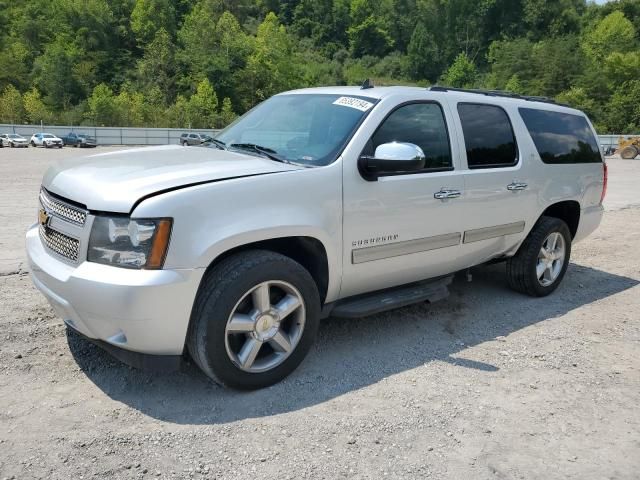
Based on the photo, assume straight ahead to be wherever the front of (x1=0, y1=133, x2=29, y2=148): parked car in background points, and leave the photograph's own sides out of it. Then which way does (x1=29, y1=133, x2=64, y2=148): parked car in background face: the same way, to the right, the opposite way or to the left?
the same way

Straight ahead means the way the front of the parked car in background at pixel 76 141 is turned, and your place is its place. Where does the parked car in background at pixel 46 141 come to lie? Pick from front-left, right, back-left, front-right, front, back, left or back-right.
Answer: right

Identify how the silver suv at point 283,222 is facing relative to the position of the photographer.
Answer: facing the viewer and to the left of the viewer

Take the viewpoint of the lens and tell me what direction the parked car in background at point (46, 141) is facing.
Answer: facing the viewer and to the right of the viewer

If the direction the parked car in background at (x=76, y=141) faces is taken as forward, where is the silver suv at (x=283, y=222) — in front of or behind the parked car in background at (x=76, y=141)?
in front

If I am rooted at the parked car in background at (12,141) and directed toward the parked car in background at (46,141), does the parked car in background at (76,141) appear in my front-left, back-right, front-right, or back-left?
front-left

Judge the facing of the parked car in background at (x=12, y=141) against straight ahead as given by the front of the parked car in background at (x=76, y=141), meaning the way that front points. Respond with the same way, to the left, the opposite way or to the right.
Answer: the same way

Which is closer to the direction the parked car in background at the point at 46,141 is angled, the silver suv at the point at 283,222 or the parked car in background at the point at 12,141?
the silver suv

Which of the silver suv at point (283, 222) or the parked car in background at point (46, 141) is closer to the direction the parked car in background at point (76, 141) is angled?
the silver suv

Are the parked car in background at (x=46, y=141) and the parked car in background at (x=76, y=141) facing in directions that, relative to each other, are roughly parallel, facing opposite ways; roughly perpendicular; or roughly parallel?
roughly parallel

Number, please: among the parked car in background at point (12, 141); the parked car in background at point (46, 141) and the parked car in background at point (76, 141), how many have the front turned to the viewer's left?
0

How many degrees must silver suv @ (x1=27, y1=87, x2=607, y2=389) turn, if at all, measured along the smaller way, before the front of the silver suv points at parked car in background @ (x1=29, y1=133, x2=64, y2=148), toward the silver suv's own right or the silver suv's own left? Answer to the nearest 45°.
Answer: approximately 90° to the silver suv's own right

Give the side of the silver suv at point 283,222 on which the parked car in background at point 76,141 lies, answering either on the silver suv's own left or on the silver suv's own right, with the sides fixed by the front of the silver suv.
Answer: on the silver suv's own right

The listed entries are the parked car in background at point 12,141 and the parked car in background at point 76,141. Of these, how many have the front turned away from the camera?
0

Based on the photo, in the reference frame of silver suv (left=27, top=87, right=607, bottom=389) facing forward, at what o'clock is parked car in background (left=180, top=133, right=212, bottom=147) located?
The parked car in background is roughly at 4 o'clock from the silver suv.

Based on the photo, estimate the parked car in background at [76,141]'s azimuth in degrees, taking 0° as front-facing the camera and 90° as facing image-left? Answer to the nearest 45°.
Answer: approximately 315°
